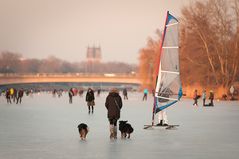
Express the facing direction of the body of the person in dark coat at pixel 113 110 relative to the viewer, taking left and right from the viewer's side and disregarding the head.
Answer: facing away from the viewer

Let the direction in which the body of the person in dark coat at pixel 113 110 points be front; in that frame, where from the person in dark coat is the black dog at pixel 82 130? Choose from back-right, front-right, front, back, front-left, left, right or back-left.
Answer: left
